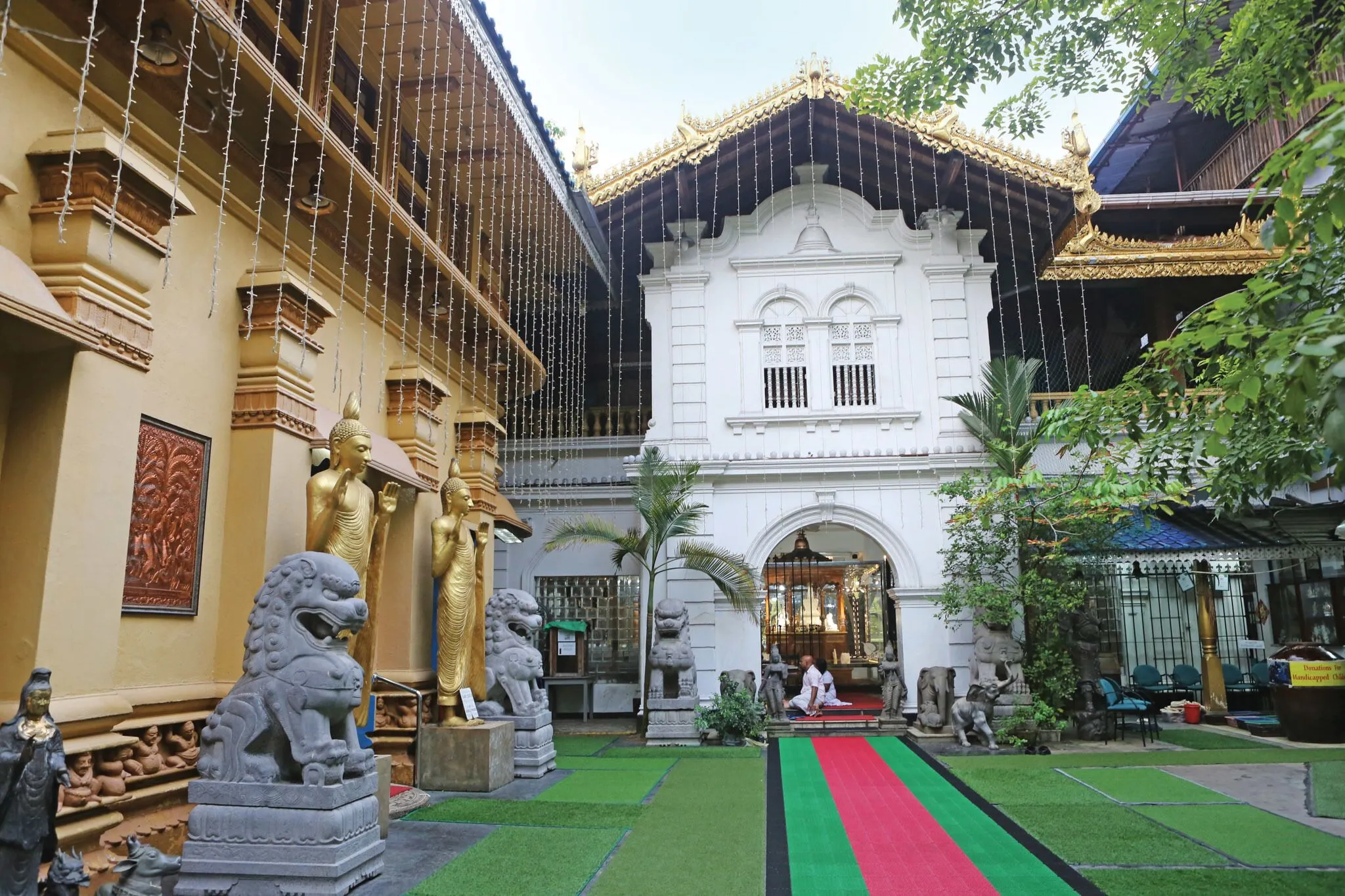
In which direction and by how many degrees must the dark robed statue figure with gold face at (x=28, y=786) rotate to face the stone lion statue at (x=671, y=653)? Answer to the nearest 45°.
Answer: approximately 90° to its left

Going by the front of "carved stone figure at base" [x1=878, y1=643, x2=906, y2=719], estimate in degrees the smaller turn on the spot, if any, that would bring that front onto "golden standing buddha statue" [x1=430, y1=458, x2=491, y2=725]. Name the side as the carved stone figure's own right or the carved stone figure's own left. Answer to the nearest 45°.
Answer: approximately 45° to the carved stone figure's own right

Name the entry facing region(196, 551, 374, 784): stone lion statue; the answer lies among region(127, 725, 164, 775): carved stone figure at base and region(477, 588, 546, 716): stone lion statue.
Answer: the carved stone figure at base

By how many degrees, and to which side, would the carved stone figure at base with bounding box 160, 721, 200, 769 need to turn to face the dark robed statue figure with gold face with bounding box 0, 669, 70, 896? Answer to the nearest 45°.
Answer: approximately 45° to its right

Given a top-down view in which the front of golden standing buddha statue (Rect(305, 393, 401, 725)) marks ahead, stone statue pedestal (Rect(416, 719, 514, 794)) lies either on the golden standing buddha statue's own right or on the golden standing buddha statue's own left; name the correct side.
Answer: on the golden standing buddha statue's own left

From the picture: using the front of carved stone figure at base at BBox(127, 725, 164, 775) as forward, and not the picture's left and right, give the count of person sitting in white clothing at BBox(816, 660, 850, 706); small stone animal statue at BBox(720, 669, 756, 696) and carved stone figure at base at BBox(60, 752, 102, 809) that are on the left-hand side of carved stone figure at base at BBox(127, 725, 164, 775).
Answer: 2

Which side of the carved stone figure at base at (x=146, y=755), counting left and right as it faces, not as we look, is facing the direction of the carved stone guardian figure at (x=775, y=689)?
left
